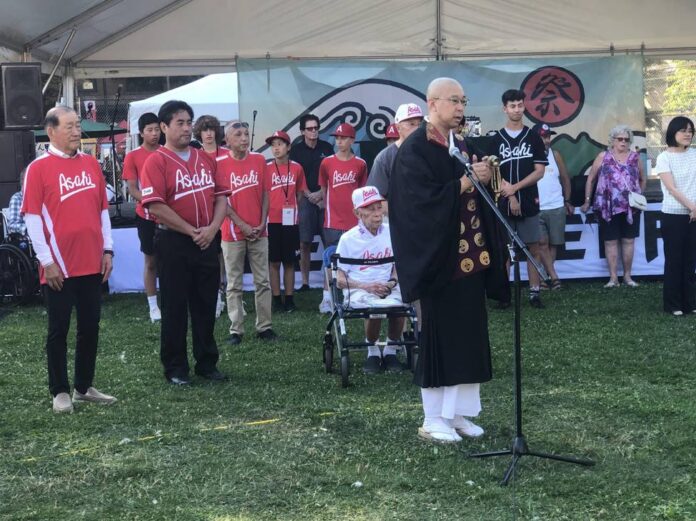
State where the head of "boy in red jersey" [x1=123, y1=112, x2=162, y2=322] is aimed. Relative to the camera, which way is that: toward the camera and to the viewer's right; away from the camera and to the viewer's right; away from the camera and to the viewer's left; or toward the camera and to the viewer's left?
toward the camera and to the viewer's right

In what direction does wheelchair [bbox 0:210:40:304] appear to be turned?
to the viewer's right

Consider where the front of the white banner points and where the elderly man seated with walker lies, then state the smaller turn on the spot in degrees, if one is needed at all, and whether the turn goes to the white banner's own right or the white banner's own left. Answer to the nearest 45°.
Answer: approximately 45° to the white banner's own right

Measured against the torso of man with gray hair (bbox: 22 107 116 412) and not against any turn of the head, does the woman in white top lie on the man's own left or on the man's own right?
on the man's own left

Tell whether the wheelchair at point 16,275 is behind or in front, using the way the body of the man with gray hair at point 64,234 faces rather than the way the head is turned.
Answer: behind

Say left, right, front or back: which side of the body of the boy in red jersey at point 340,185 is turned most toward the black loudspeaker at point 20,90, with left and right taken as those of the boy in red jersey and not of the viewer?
right

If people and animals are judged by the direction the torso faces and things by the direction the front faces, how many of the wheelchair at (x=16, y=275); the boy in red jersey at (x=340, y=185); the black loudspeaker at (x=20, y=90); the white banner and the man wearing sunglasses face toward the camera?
4
